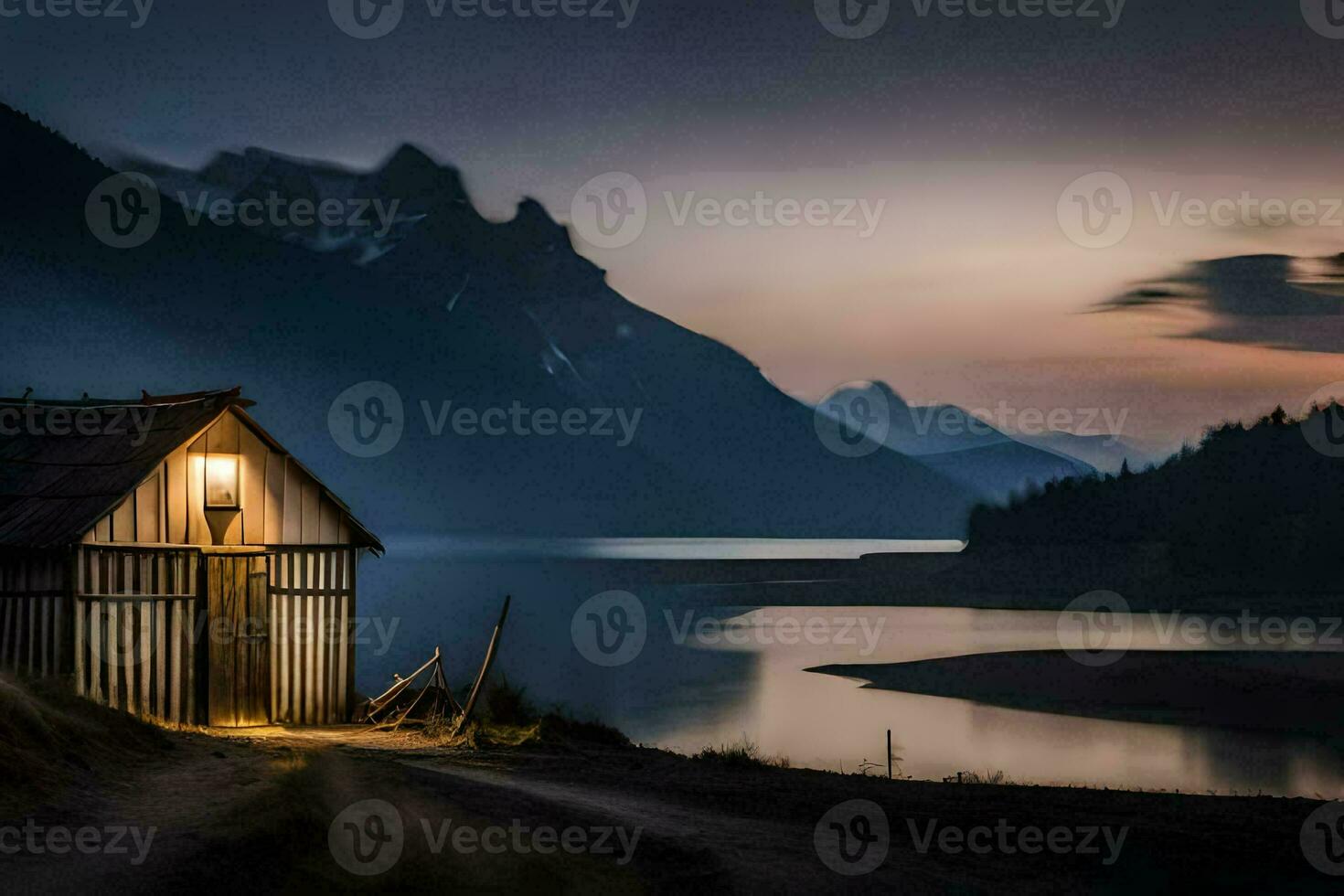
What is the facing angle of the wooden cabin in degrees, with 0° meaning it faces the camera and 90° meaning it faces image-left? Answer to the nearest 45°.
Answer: approximately 315°
